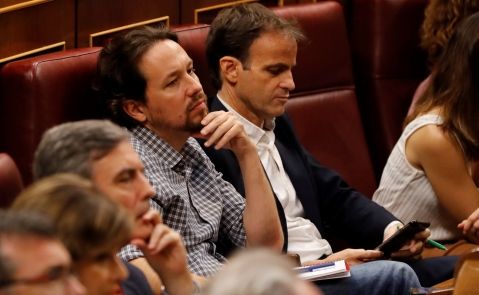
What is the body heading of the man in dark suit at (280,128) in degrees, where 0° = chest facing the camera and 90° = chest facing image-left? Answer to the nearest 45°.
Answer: approximately 315°

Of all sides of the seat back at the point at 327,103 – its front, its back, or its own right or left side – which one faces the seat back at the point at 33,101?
right

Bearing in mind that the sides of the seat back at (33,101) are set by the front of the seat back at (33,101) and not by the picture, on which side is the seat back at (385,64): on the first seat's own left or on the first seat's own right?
on the first seat's own left

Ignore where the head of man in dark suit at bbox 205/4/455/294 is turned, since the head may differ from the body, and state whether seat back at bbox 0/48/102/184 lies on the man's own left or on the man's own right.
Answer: on the man's own right

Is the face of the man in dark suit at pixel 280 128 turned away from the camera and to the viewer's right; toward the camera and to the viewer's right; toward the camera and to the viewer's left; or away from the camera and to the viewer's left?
toward the camera and to the viewer's right

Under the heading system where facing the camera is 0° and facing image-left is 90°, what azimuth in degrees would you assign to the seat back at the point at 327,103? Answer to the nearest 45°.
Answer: approximately 315°
